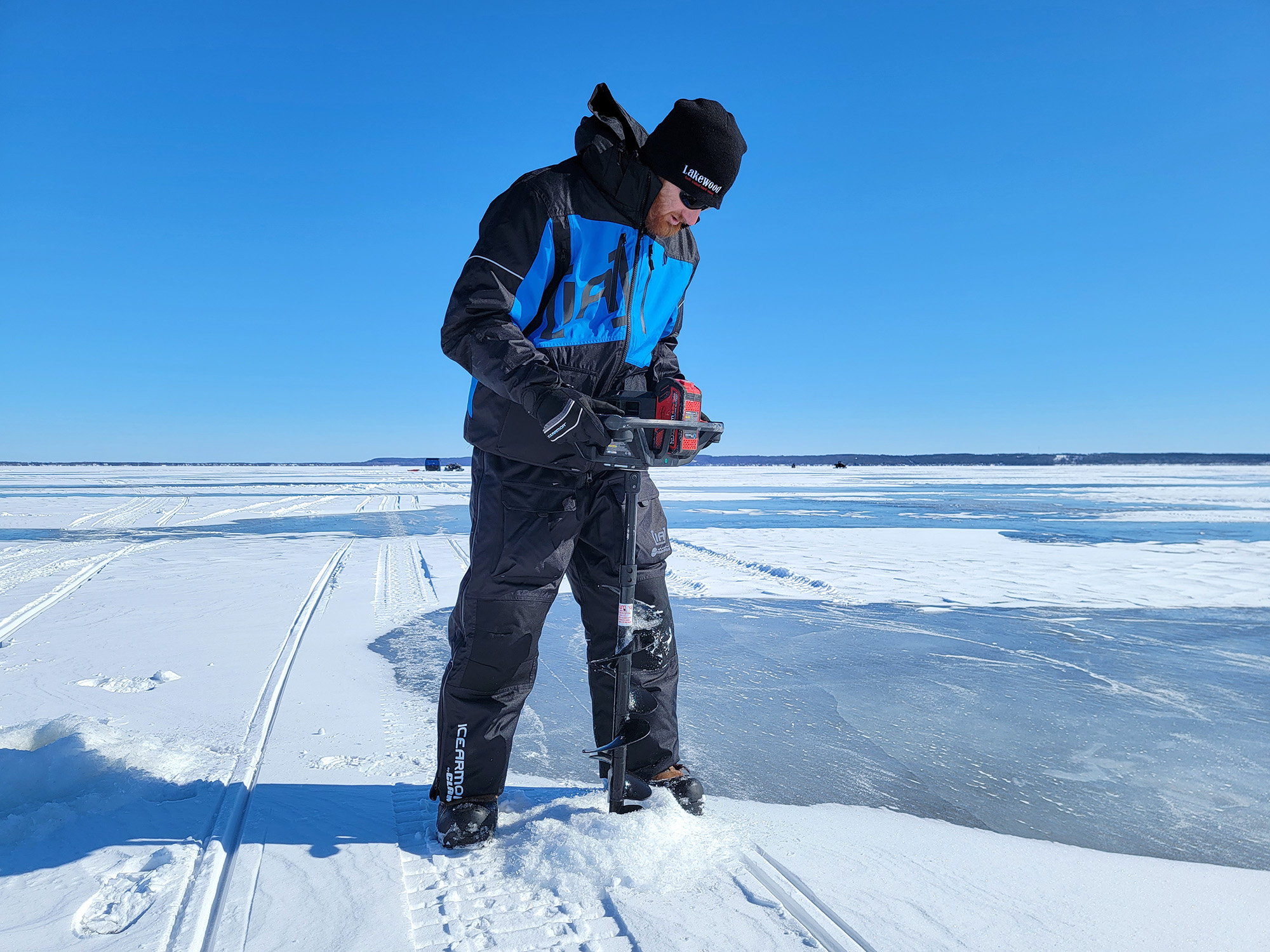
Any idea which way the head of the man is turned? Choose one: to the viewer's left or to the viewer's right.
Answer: to the viewer's right

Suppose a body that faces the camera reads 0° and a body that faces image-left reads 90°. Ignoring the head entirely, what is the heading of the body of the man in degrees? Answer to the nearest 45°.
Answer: approximately 315°
